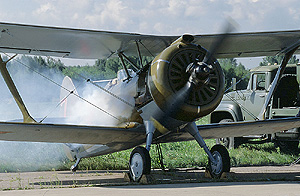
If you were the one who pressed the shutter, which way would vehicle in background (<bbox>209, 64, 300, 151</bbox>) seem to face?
facing to the left of the viewer
